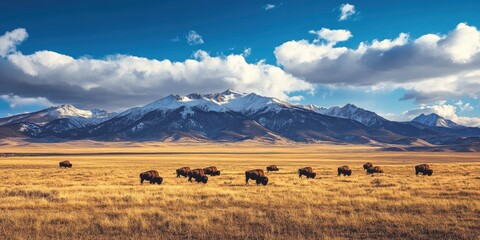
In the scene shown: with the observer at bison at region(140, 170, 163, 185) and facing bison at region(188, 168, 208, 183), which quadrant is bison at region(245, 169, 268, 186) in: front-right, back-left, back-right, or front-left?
front-right

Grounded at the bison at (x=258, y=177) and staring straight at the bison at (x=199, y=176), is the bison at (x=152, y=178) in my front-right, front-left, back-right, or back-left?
front-left

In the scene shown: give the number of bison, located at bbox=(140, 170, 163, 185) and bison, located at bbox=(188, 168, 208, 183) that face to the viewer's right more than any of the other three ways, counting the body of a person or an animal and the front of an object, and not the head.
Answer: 2

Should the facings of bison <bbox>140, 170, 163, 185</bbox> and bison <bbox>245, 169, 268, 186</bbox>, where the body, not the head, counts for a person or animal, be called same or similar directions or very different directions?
same or similar directions

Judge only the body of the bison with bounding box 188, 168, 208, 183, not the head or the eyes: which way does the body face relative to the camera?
to the viewer's right

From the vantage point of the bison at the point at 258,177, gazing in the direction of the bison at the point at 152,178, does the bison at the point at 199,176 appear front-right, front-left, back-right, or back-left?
front-right

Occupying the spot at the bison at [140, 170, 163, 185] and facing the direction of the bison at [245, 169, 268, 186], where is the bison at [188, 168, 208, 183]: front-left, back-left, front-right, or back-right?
front-left

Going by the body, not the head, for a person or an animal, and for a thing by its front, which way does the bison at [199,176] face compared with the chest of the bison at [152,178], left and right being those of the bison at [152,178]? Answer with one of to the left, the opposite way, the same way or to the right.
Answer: the same way
